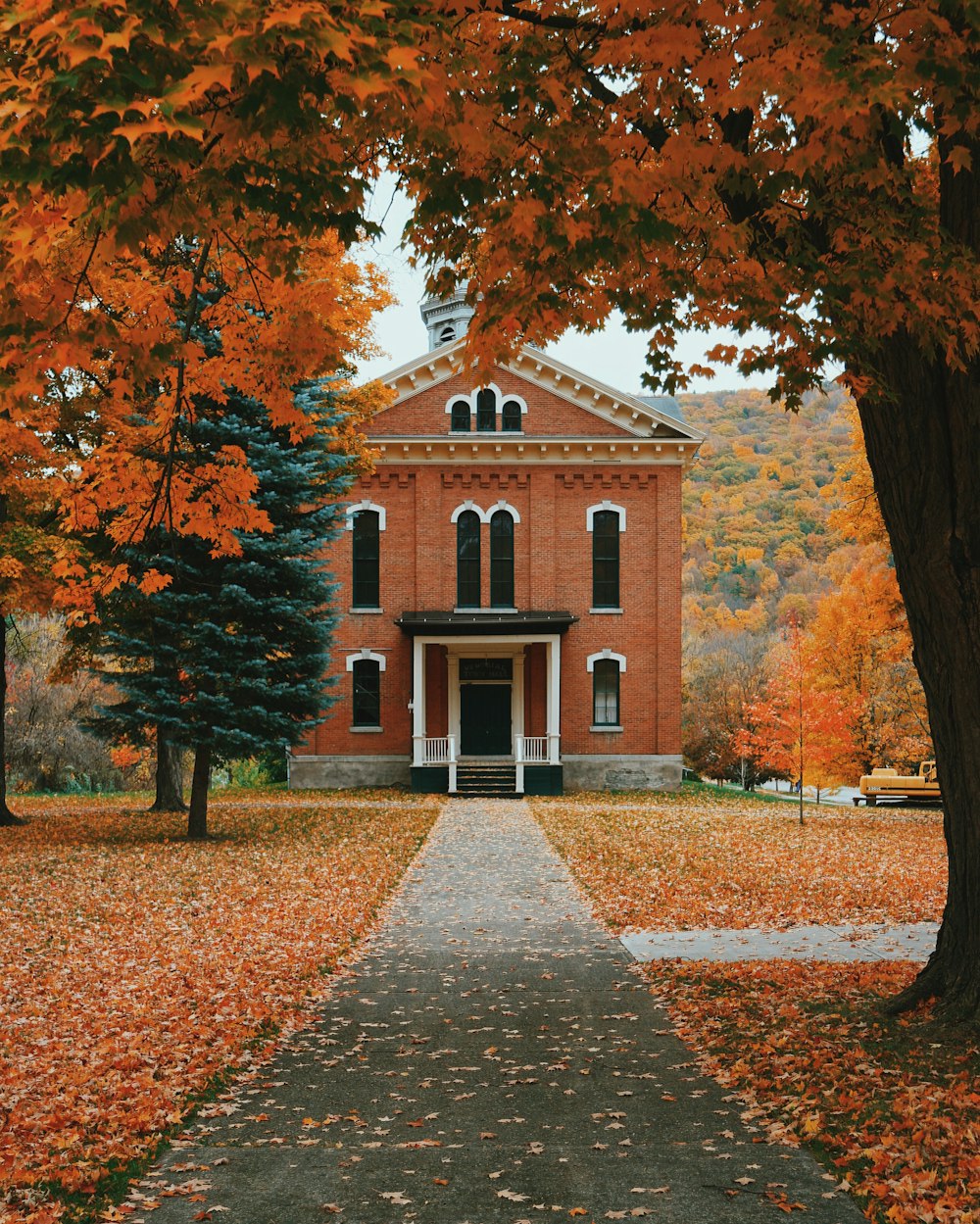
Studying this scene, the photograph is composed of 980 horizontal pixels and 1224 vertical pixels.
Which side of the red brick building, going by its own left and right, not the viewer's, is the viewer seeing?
front

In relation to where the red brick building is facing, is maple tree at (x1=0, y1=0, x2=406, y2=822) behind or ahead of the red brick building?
ahead

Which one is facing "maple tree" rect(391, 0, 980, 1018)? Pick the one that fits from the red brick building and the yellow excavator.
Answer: the red brick building

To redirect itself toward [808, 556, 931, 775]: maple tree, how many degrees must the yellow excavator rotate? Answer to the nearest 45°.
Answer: approximately 90° to its left

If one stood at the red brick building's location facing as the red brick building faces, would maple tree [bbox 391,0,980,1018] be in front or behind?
in front

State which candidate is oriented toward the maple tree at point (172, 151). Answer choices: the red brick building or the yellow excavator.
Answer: the red brick building
